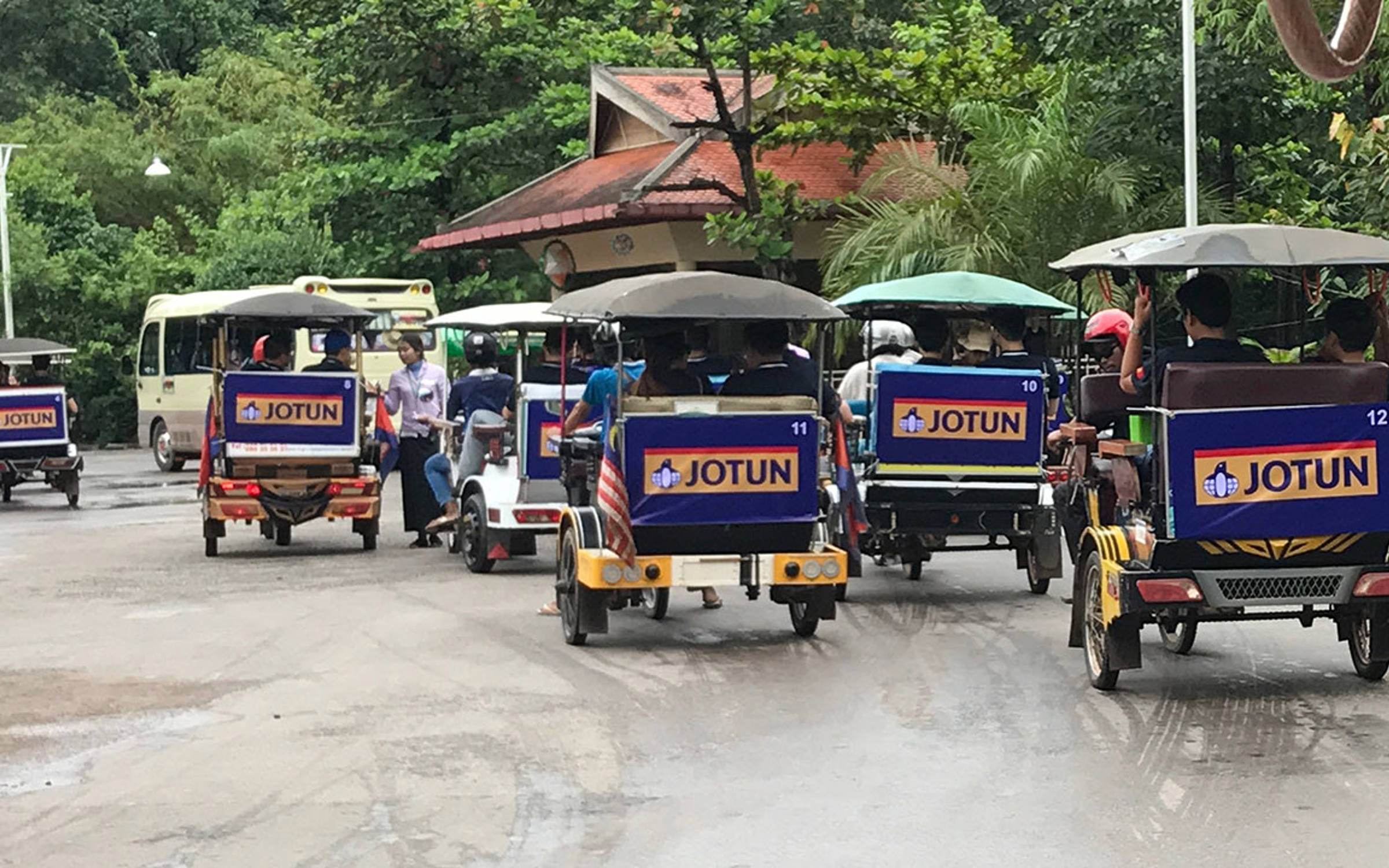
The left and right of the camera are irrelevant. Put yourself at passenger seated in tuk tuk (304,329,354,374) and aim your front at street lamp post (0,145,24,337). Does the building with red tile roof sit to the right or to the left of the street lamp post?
right

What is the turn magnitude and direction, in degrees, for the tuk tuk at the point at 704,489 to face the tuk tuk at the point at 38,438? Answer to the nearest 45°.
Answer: approximately 45° to its left

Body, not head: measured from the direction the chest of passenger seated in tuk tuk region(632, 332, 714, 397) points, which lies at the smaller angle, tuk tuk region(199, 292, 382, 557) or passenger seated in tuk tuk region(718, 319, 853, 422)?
the tuk tuk

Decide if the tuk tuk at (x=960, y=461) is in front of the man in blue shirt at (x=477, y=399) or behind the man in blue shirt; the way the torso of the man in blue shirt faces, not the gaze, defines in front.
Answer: behind

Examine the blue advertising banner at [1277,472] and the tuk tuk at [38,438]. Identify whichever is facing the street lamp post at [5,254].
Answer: the tuk tuk

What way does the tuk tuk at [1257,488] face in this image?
away from the camera

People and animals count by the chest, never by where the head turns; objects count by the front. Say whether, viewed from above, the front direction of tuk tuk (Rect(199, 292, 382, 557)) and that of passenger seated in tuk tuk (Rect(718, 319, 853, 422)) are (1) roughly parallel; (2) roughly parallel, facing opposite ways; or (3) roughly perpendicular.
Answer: roughly parallel

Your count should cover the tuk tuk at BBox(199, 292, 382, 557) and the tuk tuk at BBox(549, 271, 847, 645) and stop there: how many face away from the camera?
2

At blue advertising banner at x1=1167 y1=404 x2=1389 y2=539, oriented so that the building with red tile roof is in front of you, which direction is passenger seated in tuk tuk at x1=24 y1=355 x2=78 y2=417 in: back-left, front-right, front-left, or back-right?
front-left

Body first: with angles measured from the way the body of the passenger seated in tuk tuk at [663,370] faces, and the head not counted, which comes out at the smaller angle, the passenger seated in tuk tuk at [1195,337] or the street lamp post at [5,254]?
the street lamp post

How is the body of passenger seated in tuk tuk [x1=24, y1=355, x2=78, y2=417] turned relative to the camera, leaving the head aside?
away from the camera

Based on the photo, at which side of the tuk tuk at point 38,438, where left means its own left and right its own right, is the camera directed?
back

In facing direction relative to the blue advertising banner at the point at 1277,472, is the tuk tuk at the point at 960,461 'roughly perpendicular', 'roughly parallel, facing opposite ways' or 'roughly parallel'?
roughly parallel, facing opposite ways

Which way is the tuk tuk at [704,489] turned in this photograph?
away from the camera

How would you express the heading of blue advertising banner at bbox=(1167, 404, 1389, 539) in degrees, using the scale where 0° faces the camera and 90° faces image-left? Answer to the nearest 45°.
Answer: approximately 0°

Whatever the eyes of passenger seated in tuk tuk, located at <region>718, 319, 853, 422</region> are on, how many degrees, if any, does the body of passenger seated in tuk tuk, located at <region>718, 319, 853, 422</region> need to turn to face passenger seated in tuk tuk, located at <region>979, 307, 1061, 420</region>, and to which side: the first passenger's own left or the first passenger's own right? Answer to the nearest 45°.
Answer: approximately 45° to the first passenger's own right

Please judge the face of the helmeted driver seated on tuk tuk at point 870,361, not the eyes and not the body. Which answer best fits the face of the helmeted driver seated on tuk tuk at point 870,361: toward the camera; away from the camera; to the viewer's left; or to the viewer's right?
away from the camera

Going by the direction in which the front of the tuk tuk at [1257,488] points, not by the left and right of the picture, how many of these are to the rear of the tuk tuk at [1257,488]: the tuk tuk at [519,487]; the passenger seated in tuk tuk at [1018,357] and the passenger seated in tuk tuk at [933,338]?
0

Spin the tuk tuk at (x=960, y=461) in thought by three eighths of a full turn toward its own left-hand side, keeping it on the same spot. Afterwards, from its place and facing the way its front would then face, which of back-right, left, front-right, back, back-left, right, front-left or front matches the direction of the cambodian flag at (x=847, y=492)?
front

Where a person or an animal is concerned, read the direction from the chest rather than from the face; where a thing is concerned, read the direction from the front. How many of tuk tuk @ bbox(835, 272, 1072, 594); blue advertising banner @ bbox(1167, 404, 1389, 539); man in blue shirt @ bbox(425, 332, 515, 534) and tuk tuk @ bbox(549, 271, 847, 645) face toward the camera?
1
